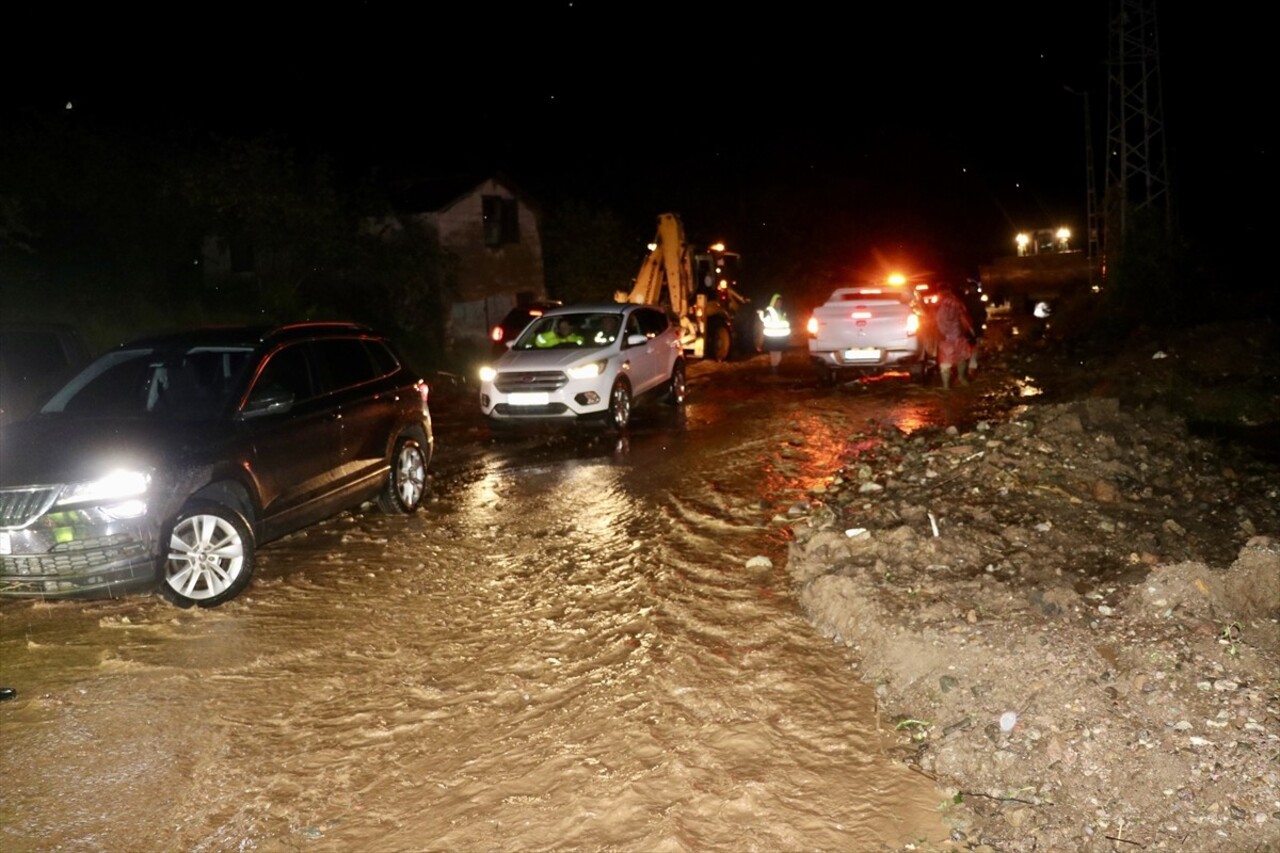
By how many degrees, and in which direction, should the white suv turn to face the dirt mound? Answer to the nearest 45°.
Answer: approximately 45° to its left

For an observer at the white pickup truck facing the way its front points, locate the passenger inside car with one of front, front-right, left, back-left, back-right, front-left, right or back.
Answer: back-left

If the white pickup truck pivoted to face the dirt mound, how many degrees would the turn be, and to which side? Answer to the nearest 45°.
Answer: approximately 180°

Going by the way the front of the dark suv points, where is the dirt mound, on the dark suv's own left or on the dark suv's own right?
on the dark suv's own left

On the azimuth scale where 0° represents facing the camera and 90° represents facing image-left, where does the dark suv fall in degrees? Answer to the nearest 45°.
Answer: approximately 45°

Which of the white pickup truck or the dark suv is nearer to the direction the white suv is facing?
the dark suv

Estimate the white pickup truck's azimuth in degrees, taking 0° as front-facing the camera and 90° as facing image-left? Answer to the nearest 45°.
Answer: approximately 180°

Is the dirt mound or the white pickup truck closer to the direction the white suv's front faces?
the dirt mound

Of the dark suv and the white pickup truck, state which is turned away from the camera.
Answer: the white pickup truck

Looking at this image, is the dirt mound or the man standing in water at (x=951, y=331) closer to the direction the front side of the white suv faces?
the dirt mound

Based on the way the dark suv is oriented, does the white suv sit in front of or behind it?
behind

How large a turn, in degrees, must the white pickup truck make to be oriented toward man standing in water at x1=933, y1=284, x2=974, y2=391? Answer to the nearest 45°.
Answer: approximately 90° to its right

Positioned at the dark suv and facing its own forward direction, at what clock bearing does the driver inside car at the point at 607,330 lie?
The driver inside car is roughly at 6 o'clock from the dark suv.

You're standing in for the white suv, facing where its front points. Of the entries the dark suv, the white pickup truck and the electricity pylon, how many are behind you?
2

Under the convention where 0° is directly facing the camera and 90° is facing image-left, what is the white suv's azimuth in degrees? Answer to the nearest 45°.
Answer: approximately 45°

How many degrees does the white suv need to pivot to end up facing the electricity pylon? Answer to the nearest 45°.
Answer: approximately 180°
